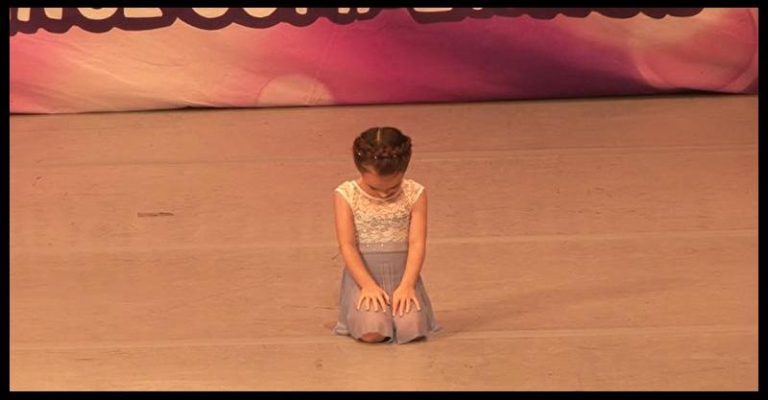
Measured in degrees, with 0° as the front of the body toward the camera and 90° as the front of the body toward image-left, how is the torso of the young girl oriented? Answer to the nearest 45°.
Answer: approximately 0°

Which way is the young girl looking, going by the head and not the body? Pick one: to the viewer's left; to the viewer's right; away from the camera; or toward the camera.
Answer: toward the camera
